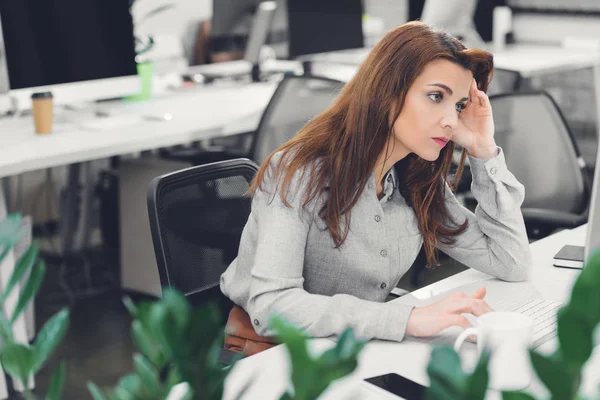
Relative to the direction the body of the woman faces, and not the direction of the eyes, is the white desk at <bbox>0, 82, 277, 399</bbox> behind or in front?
behind

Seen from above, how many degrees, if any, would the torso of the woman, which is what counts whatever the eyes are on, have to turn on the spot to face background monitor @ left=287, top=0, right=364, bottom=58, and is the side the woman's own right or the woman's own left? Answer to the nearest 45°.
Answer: approximately 135° to the woman's own left

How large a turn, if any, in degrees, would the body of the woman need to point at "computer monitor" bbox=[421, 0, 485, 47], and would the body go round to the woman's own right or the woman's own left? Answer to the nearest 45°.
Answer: approximately 135° to the woman's own left

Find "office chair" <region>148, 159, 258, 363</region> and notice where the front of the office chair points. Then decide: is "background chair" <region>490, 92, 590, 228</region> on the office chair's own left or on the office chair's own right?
on the office chair's own left

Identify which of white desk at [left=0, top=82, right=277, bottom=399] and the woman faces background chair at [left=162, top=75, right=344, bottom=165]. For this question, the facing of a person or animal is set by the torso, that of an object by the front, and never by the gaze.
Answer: the white desk

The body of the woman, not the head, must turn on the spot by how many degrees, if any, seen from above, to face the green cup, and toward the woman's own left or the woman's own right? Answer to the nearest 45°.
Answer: approximately 180°

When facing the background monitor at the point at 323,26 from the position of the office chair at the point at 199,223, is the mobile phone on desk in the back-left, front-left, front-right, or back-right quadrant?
back-right

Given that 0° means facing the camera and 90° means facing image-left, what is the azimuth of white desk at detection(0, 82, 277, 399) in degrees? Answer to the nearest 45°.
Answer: approximately 315°
